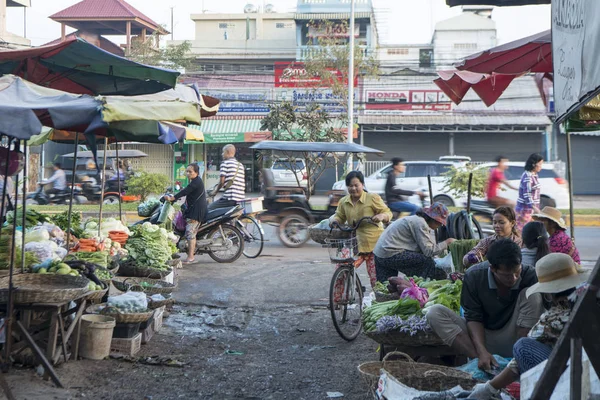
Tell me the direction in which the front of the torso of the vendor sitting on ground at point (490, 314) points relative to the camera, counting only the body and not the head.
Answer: toward the camera

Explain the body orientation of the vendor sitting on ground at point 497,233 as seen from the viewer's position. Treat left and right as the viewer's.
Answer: facing the viewer and to the left of the viewer

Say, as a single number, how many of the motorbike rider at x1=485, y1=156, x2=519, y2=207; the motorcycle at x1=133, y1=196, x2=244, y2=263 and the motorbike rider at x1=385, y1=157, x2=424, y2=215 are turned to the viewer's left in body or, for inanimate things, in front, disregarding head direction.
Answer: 1

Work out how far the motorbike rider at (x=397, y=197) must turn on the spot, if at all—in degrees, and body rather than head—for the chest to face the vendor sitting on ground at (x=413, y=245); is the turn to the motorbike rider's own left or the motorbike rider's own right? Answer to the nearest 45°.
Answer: approximately 90° to the motorbike rider's own right

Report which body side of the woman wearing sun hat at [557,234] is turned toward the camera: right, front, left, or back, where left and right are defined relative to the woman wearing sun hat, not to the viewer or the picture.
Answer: left

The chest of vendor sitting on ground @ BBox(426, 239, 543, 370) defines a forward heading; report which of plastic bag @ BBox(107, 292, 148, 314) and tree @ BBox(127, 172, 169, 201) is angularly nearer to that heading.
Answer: the plastic bag
